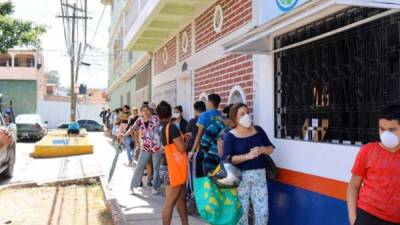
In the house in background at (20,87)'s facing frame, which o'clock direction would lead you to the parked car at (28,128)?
The parked car is roughly at 12 o'clock from the house in background.

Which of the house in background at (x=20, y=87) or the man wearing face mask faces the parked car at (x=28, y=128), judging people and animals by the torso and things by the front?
the house in background

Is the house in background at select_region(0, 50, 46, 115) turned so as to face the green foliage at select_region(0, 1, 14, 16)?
yes

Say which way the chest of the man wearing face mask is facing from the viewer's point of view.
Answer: toward the camera

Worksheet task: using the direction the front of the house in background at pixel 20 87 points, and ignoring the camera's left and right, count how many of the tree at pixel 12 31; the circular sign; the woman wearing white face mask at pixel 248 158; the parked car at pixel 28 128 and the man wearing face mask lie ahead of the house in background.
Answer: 5

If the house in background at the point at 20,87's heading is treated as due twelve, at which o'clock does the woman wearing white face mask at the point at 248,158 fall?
The woman wearing white face mask is roughly at 12 o'clock from the house in background.

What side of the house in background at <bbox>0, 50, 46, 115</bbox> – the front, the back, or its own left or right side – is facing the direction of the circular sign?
front

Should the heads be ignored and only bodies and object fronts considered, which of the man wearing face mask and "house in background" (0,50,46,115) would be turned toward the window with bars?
the house in background

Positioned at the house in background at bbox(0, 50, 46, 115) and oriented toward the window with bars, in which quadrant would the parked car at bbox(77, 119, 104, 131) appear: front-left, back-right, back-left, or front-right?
front-left

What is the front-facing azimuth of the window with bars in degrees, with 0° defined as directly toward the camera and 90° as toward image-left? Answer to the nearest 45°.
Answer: approximately 45°

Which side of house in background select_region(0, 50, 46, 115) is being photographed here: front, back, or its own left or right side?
front

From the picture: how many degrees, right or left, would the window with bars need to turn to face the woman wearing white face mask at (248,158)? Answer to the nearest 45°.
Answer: approximately 45° to its right

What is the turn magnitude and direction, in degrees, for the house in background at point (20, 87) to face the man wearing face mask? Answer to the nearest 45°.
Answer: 0° — it already faces them
